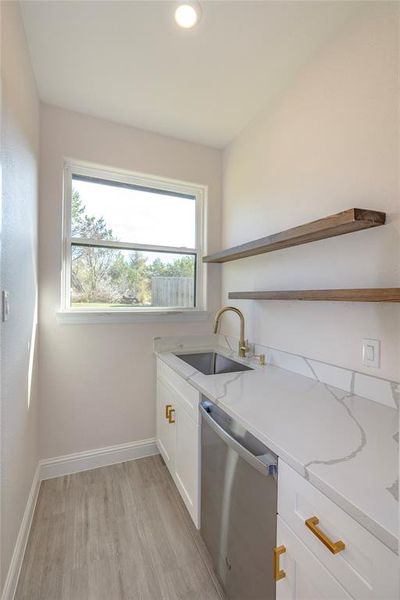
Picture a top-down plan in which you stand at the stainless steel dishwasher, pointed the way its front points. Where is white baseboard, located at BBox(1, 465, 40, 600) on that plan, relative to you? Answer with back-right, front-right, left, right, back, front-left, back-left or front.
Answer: front-right

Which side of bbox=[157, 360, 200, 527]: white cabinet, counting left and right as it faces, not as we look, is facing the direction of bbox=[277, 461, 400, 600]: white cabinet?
left

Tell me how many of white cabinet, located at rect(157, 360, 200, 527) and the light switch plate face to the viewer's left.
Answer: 1

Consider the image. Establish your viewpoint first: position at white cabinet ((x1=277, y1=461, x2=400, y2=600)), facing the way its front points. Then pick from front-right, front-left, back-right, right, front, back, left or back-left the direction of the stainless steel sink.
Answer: right

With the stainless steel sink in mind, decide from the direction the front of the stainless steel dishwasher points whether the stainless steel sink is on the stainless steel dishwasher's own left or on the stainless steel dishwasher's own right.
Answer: on the stainless steel dishwasher's own right

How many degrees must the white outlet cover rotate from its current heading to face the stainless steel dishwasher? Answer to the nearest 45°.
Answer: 0° — it already faces it

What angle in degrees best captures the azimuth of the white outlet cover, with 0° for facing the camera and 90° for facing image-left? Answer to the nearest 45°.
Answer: approximately 45°

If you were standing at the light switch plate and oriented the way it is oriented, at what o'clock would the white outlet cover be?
The white outlet cover is roughly at 1 o'clock from the light switch plate.

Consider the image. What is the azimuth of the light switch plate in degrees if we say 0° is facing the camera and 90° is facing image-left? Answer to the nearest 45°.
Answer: approximately 270°

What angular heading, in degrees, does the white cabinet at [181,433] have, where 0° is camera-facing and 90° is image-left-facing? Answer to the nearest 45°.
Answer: approximately 90°
